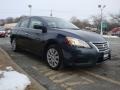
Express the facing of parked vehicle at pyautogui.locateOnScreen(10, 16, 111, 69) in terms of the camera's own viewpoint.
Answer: facing the viewer and to the right of the viewer

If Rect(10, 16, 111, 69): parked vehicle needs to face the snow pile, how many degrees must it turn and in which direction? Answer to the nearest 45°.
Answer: approximately 90° to its right
